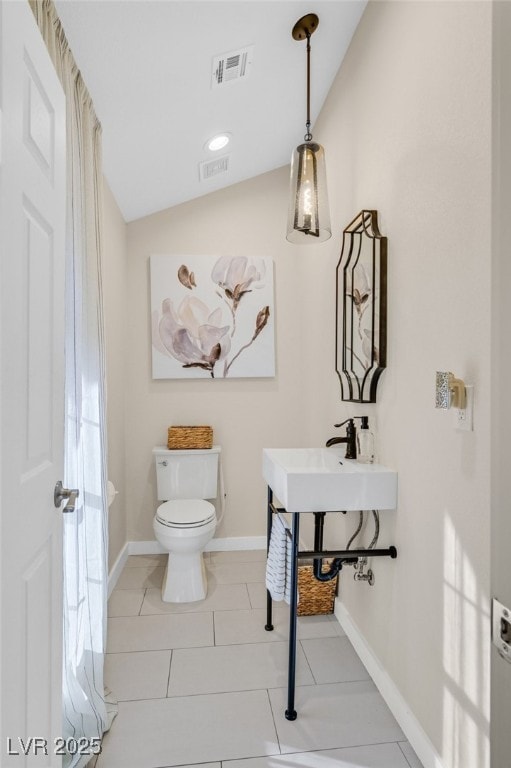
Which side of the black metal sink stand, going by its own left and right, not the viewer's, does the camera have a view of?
left

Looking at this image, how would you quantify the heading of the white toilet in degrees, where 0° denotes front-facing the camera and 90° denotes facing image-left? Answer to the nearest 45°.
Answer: approximately 0°

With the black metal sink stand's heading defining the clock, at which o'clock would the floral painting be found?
The floral painting is roughly at 2 o'clock from the black metal sink stand.

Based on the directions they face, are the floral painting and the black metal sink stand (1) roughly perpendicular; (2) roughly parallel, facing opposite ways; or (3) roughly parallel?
roughly perpendicular

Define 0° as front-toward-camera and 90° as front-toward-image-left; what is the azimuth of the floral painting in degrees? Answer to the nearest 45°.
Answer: approximately 0°

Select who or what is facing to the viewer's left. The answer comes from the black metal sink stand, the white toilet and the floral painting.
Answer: the black metal sink stand
